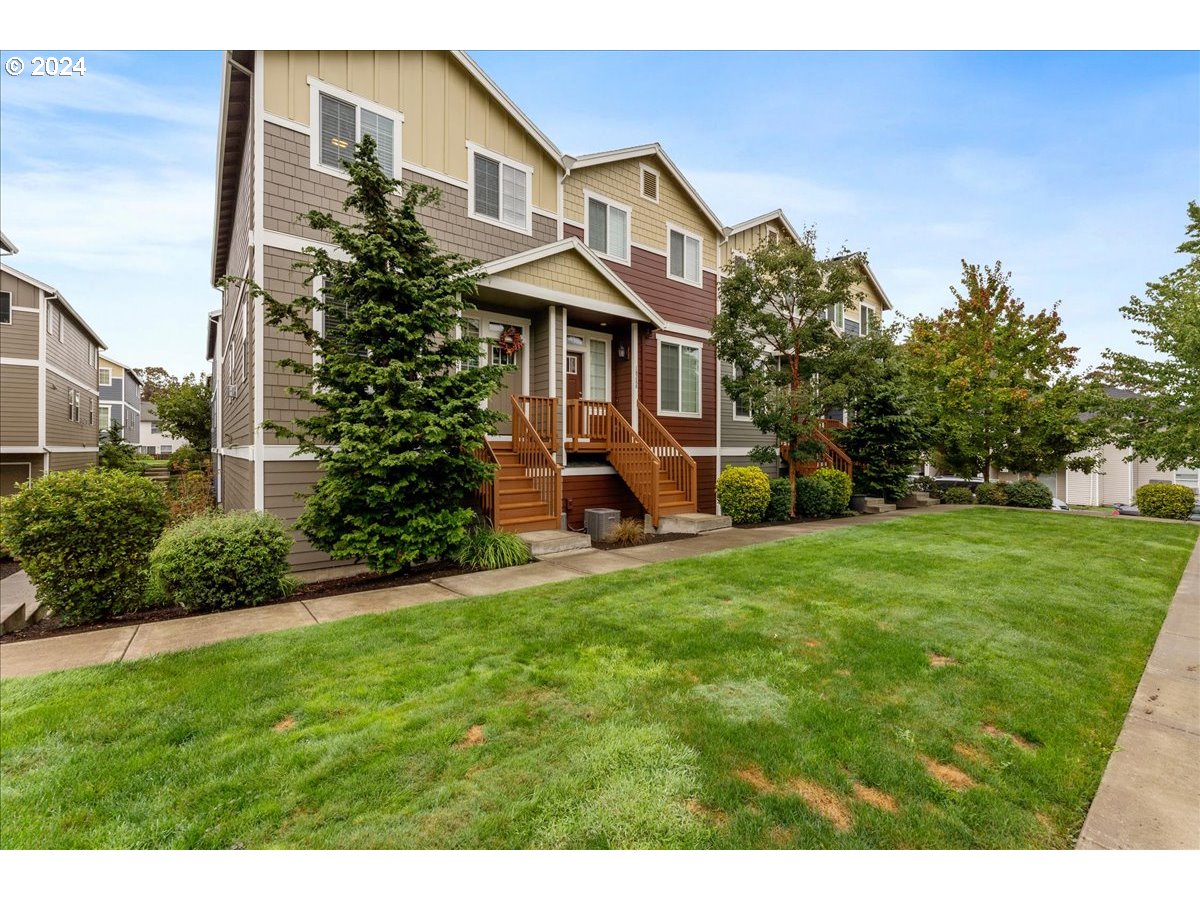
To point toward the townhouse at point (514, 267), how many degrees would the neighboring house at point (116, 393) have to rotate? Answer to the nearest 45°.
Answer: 0° — it already faces it

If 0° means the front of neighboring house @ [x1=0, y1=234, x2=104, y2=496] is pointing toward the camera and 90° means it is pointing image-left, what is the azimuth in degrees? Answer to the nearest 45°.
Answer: approximately 0°

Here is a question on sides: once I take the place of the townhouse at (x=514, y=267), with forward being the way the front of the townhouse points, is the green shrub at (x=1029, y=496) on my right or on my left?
on my left

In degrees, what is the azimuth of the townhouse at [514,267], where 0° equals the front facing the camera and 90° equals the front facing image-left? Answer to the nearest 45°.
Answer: approximately 315°
